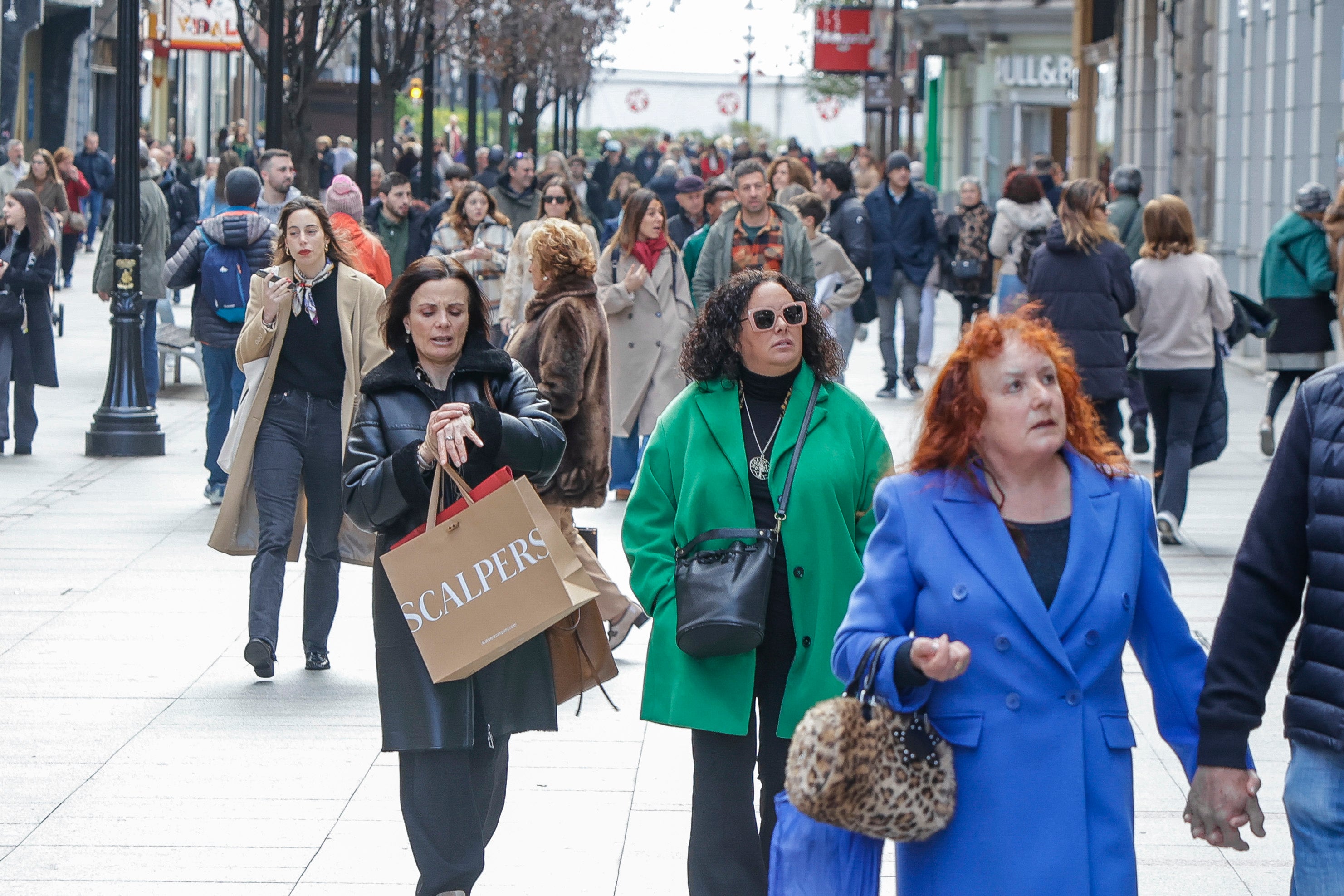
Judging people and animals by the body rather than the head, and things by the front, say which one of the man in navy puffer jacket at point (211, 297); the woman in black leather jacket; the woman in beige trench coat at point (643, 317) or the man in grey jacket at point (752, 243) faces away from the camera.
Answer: the man in navy puffer jacket

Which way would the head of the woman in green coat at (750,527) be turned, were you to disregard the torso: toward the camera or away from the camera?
toward the camera

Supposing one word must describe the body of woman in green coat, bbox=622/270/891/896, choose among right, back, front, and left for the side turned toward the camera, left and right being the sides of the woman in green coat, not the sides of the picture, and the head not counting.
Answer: front

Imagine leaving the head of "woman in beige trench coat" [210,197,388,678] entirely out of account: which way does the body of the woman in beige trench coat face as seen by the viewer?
toward the camera

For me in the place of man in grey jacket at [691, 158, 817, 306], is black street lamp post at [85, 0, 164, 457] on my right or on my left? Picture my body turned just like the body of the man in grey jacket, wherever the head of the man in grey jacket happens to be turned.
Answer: on my right

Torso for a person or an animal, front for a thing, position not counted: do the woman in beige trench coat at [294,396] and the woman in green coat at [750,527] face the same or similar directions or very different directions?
same or similar directions

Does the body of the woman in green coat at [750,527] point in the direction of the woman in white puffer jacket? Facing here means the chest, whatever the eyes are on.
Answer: no

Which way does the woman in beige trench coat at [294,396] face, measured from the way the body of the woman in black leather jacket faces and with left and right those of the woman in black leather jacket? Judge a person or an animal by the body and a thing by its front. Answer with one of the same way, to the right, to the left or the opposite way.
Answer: the same way

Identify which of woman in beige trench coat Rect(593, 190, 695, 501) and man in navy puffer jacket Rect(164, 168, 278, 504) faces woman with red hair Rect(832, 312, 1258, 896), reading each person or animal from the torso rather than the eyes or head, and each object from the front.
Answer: the woman in beige trench coat

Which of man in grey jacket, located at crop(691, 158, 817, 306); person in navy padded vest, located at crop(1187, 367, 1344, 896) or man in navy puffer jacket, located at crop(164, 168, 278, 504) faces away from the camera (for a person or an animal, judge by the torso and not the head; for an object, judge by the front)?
man in navy puffer jacket, located at crop(164, 168, 278, 504)

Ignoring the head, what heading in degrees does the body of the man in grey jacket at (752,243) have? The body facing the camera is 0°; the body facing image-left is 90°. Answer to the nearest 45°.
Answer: approximately 0°

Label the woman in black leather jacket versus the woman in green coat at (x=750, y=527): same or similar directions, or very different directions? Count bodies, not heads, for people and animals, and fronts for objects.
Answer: same or similar directions

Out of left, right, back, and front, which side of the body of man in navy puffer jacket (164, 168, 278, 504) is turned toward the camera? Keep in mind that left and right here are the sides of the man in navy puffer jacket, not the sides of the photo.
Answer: back

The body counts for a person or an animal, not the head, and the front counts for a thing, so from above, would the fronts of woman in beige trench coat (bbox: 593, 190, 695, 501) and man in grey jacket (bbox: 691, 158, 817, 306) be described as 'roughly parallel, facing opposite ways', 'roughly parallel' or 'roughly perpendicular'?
roughly parallel

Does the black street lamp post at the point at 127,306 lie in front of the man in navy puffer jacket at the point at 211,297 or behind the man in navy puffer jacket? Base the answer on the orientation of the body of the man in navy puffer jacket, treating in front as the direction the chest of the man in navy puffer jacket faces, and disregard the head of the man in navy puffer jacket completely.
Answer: in front

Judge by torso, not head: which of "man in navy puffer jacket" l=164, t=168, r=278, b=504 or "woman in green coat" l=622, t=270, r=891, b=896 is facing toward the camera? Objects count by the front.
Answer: the woman in green coat

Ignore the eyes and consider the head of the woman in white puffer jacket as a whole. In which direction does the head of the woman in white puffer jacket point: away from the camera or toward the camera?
away from the camera

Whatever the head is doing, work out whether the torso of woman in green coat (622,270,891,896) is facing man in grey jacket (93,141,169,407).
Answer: no
